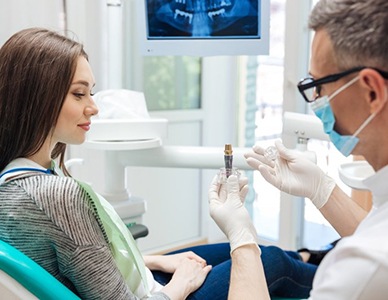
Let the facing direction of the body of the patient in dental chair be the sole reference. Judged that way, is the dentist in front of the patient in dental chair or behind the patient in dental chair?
in front

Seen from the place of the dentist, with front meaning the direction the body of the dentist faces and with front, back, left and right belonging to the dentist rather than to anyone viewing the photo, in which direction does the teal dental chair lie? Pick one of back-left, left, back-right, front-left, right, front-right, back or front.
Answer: front

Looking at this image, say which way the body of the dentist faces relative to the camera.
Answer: to the viewer's left

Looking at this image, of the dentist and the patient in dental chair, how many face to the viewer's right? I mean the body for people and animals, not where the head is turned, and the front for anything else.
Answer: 1

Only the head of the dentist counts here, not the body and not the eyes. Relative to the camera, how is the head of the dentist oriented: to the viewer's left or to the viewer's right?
to the viewer's left

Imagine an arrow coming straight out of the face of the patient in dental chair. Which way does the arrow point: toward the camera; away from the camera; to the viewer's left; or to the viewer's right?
to the viewer's right

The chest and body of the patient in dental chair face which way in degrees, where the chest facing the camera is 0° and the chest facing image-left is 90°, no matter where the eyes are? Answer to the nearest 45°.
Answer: approximately 270°

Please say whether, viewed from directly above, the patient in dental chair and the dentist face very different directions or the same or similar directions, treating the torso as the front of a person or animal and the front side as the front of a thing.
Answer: very different directions
